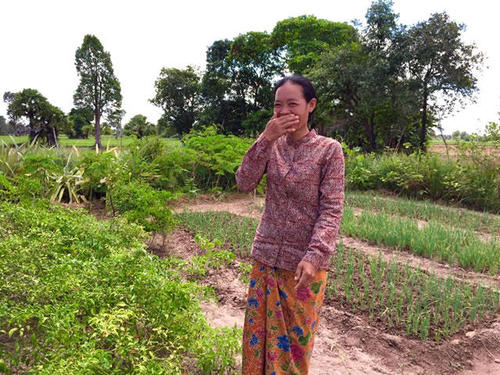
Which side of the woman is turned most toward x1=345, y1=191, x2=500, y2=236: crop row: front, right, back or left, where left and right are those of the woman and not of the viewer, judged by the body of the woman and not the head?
back

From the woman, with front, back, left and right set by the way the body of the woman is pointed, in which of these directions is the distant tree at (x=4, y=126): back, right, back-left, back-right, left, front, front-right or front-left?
right

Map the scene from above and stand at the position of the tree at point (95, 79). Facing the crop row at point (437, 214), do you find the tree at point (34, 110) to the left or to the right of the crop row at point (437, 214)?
right

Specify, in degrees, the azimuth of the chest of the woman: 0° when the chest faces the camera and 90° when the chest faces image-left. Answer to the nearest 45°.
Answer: approximately 45°

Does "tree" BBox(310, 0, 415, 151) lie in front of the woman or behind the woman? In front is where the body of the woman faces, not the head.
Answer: behind

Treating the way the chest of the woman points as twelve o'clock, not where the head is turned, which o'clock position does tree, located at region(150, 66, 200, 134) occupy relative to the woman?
The tree is roughly at 4 o'clock from the woman.

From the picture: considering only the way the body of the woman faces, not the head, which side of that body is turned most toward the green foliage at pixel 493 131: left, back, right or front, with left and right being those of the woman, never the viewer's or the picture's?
back
